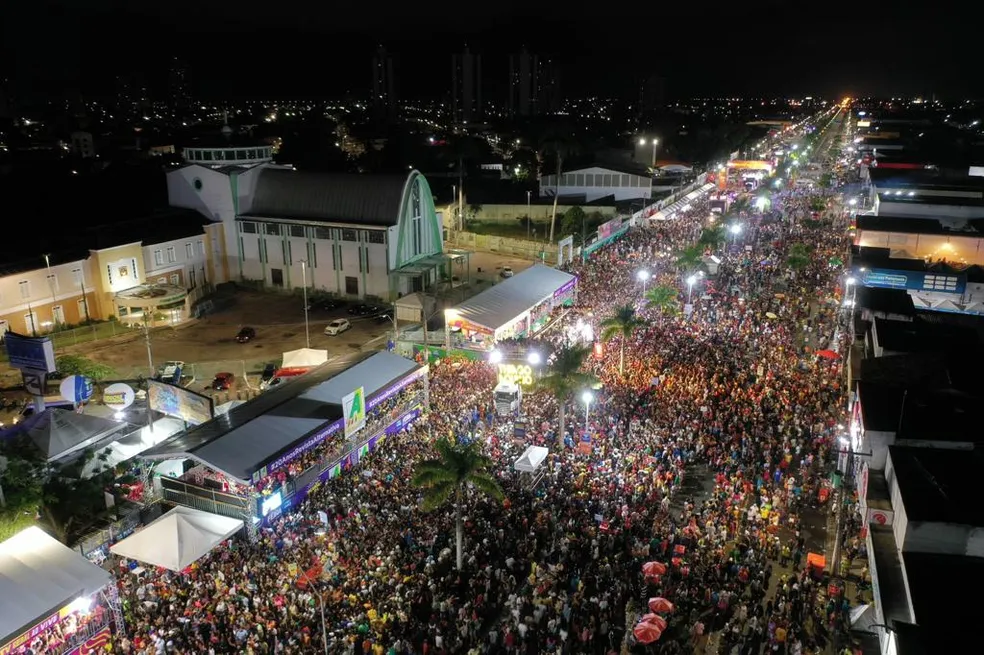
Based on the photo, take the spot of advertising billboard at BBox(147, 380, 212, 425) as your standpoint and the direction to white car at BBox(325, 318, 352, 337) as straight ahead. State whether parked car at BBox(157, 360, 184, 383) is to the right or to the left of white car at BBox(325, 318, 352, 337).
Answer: left

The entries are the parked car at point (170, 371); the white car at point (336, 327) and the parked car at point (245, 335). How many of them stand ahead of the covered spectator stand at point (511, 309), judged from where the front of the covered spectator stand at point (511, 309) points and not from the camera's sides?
0

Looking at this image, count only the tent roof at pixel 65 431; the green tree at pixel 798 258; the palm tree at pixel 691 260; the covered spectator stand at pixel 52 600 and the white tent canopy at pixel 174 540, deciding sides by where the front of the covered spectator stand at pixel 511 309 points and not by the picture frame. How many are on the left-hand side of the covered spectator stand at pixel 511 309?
2

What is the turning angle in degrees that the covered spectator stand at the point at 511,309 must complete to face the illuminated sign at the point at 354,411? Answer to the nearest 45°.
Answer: approximately 45° to its right

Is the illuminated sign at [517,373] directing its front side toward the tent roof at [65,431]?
no

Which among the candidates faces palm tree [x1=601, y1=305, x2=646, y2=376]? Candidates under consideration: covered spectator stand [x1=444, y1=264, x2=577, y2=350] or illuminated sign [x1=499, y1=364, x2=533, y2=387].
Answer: the covered spectator stand

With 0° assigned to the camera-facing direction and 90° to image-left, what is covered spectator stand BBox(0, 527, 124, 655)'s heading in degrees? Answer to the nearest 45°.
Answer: approximately 315°

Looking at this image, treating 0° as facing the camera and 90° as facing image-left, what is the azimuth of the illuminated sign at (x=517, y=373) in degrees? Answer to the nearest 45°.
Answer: approximately 0°

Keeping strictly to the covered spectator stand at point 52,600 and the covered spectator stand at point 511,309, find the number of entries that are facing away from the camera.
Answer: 0

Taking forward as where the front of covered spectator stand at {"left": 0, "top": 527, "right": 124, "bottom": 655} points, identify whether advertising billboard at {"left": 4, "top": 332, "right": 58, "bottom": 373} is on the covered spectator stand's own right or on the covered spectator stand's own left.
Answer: on the covered spectator stand's own left

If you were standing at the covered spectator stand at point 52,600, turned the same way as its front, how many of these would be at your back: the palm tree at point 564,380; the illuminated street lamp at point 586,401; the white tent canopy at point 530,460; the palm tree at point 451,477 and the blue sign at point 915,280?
0

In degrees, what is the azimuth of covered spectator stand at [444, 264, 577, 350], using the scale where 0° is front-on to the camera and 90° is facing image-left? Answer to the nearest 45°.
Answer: approximately 315°

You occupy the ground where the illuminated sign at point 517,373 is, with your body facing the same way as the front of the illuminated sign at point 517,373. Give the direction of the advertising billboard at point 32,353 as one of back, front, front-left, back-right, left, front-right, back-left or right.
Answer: right

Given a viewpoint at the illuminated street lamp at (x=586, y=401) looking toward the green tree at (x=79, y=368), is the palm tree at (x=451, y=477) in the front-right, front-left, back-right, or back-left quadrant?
front-left

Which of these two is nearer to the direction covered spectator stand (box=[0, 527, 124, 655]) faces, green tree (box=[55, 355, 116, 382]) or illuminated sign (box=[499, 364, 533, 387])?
the illuminated sign

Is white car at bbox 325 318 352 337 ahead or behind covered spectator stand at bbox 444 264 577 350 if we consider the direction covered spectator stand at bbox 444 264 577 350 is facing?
behind

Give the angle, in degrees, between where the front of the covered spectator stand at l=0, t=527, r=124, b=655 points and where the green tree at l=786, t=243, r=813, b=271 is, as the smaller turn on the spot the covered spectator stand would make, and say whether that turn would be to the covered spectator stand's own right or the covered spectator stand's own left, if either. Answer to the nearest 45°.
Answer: approximately 45° to the covered spectator stand's own left

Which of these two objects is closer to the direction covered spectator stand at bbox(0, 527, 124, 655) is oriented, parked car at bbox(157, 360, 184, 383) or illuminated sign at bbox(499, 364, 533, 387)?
the illuminated sign

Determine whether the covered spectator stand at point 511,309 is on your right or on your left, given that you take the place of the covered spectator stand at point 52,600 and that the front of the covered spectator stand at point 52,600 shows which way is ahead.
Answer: on your left

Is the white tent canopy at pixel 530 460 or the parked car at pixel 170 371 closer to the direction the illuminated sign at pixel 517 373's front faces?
the white tent canopy

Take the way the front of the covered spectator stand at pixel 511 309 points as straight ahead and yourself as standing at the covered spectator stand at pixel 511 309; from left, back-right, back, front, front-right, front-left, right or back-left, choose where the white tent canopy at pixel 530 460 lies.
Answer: front-right
